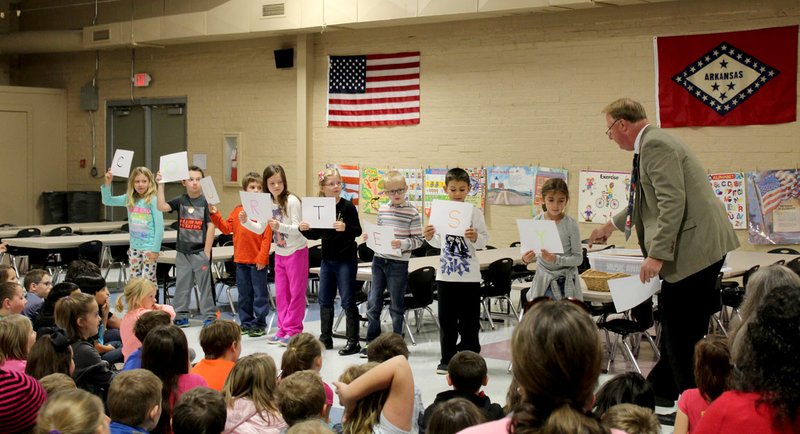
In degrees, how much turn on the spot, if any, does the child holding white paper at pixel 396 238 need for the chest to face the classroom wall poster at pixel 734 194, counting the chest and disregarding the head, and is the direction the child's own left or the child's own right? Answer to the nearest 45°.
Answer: approximately 180°

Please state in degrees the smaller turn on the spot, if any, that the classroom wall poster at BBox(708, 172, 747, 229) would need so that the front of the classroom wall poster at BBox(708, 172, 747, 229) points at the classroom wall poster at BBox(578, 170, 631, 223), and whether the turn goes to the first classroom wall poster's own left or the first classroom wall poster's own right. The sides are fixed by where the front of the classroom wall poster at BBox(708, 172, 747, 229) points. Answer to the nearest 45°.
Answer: approximately 90° to the first classroom wall poster's own right

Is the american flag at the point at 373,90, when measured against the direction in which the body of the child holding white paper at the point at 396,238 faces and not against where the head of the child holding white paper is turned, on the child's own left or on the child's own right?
on the child's own right

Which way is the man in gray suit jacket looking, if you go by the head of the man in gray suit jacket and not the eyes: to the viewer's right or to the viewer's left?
to the viewer's left

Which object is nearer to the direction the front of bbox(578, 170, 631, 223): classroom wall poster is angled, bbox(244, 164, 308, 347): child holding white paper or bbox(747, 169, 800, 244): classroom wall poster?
the child holding white paper
